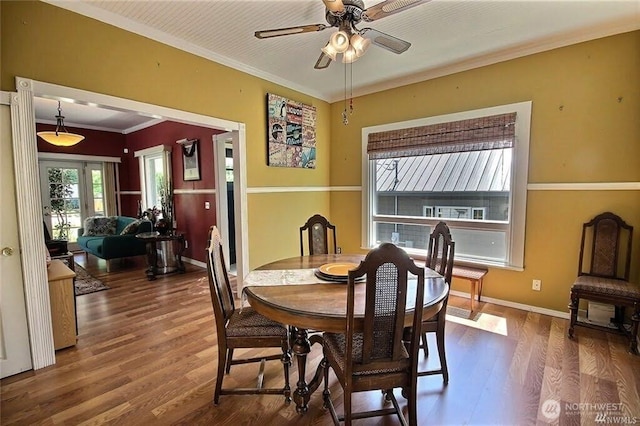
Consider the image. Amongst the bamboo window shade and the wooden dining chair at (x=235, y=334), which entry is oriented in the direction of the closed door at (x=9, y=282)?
the bamboo window shade

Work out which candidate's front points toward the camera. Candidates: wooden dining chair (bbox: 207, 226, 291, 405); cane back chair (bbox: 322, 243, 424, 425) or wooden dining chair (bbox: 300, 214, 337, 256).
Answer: wooden dining chair (bbox: 300, 214, 337, 256)

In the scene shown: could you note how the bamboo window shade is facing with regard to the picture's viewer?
facing the viewer and to the left of the viewer

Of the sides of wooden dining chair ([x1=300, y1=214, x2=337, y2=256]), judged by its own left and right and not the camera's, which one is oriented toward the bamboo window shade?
left

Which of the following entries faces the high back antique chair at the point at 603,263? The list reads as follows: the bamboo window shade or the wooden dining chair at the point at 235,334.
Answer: the wooden dining chair

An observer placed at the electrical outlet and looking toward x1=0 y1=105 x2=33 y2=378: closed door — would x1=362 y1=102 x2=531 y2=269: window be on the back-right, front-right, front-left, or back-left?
front-right

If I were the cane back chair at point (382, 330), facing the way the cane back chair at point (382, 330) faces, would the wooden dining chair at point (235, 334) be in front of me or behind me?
in front

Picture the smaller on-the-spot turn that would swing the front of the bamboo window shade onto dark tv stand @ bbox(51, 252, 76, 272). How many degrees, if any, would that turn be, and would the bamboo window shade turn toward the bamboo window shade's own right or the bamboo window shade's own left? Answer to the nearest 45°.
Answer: approximately 45° to the bamboo window shade's own right

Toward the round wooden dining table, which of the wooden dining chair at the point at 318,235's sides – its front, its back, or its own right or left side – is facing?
front

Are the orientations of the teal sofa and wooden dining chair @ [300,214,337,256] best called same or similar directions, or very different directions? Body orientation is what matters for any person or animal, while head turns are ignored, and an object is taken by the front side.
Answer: same or similar directions

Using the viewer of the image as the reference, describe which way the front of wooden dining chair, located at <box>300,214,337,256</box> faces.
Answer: facing the viewer

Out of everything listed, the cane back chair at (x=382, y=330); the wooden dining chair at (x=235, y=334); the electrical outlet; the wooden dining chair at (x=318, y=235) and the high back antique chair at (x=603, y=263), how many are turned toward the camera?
3

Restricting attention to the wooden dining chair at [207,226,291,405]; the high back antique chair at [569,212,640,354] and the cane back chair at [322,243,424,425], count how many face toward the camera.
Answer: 1
